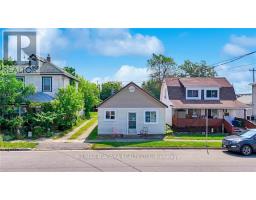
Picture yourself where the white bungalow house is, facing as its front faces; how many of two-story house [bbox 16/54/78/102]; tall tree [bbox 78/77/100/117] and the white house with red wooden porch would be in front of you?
0

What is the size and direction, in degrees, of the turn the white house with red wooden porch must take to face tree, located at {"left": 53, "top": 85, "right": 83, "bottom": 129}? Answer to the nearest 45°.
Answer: approximately 45° to its right

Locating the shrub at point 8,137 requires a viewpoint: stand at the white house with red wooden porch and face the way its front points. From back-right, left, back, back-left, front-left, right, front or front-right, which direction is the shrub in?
front-right

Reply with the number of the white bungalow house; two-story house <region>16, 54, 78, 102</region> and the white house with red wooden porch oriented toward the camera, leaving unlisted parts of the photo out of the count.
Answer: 3

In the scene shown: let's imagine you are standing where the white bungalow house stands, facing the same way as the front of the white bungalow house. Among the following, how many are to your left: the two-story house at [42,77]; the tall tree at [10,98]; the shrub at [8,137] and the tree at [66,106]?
0

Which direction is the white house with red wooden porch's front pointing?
toward the camera

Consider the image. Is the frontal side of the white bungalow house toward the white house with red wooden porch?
no

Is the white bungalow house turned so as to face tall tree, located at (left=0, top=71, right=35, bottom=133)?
no

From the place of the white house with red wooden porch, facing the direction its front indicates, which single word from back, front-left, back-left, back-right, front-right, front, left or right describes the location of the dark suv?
front

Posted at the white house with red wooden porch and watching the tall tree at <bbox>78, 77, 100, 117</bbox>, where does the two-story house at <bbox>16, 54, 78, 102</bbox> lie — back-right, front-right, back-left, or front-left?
front-left

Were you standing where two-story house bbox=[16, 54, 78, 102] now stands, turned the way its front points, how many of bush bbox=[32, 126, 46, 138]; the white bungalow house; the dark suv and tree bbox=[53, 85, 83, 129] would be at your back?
0

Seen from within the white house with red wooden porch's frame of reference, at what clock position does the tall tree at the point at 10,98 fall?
The tall tree is roughly at 2 o'clock from the white house with red wooden porch.

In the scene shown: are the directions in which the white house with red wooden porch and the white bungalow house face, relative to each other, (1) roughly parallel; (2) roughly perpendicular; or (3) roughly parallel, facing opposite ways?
roughly parallel

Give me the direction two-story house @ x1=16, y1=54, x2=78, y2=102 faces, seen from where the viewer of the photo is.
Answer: facing the viewer

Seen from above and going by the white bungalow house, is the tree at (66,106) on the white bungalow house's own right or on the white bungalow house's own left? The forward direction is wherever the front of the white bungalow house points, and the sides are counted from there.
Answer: on the white bungalow house's own right

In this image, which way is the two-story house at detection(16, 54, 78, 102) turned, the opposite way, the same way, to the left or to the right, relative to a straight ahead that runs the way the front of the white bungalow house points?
the same way

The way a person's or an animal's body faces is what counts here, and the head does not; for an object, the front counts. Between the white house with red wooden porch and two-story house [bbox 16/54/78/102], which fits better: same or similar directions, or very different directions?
same or similar directions
